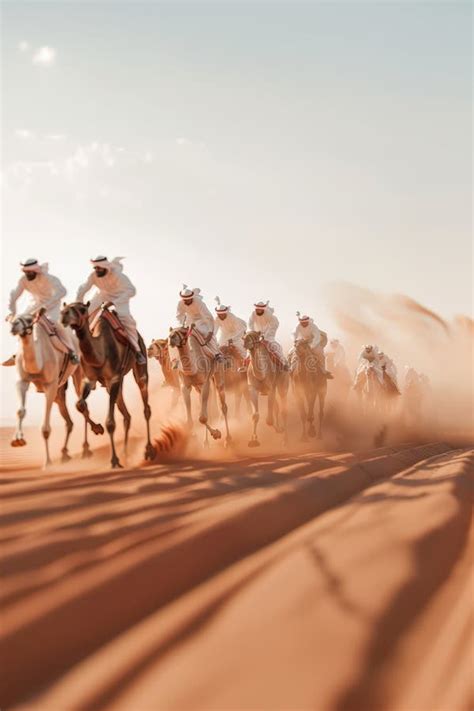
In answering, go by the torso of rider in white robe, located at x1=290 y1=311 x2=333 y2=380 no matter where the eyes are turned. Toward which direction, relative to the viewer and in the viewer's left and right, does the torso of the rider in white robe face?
facing the viewer and to the left of the viewer

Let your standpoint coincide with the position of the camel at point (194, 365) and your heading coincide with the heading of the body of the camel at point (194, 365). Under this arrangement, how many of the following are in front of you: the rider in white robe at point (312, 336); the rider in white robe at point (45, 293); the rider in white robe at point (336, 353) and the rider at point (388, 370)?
1

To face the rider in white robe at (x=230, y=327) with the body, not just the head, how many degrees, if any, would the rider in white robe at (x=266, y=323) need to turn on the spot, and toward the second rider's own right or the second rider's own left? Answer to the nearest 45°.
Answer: approximately 90° to the second rider's own right

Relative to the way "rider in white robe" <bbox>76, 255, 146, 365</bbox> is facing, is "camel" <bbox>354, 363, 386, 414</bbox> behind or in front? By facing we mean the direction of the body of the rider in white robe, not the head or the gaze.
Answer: behind

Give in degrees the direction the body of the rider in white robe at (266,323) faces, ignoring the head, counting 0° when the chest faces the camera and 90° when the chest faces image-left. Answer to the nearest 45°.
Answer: approximately 45°

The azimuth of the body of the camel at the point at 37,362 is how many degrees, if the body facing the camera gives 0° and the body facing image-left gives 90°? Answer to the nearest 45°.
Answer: approximately 45°

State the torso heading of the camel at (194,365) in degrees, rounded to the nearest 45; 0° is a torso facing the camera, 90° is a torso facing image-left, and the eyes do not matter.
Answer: approximately 45°

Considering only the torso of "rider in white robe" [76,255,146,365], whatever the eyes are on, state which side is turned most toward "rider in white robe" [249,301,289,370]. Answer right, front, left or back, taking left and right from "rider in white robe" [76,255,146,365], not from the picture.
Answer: back

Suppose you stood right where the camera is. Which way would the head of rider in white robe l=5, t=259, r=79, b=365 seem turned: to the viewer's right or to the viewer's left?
to the viewer's left

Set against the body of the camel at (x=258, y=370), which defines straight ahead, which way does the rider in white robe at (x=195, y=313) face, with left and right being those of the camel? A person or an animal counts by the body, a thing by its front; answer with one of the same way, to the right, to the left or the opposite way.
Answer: the same way

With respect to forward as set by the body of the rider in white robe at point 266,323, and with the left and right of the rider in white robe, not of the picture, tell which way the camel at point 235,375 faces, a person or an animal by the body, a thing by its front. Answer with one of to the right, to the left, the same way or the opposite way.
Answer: the same way

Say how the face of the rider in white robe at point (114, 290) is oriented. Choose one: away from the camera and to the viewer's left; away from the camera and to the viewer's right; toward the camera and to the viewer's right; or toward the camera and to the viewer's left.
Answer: toward the camera and to the viewer's left

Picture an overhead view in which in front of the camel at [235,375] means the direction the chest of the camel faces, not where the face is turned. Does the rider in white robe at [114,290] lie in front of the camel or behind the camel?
in front
